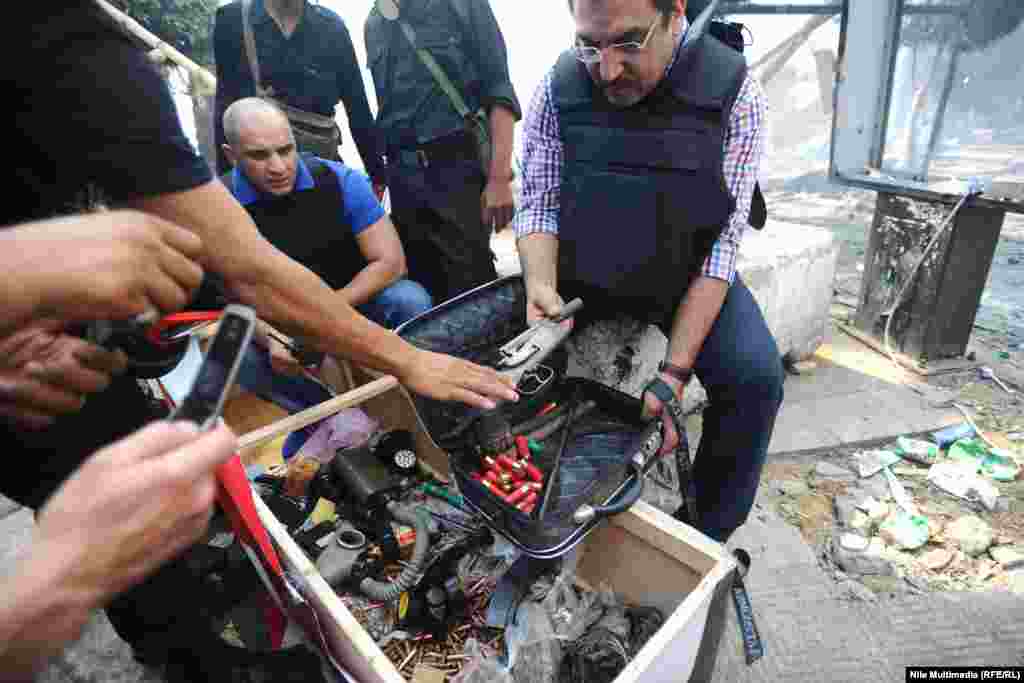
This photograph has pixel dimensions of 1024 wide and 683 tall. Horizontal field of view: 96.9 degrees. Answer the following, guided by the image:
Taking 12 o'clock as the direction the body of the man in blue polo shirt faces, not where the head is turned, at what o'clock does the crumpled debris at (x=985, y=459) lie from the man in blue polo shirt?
The crumpled debris is roughly at 10 o'clock from the man in blue polo shirt.

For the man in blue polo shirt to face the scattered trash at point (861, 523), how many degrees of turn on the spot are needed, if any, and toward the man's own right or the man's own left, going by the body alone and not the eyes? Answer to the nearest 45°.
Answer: approximately 45° to the man's own left

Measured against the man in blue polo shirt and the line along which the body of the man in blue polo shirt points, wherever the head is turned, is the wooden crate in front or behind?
in front

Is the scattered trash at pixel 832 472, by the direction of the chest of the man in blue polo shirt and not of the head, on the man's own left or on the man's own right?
on the man's own left

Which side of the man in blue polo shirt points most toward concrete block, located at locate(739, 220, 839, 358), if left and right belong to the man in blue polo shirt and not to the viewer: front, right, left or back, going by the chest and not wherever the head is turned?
left

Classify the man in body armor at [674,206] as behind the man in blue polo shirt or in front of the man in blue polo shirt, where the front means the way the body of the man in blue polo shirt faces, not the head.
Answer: in front

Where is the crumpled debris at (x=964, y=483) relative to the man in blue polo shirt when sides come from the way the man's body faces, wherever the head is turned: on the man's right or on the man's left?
on the man's left

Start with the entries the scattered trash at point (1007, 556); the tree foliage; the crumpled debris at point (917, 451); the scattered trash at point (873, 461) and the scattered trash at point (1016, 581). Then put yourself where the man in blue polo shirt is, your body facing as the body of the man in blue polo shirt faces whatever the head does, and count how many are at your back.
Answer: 1

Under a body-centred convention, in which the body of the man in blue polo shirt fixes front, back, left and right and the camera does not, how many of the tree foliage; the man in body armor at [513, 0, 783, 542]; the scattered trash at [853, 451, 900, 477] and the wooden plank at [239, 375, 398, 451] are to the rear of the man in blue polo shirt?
1

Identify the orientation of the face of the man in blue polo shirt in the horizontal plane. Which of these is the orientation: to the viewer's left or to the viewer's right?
to the viewer's right

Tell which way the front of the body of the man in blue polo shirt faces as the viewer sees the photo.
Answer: toward the camera

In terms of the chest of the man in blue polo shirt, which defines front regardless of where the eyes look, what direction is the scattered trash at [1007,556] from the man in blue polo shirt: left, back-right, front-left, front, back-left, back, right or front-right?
front-left

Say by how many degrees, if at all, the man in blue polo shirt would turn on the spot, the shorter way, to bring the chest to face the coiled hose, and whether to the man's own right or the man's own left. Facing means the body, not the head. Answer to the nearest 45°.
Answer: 0° — they already face it

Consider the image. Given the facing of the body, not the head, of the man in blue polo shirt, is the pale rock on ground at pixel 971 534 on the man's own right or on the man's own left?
on the man's own left

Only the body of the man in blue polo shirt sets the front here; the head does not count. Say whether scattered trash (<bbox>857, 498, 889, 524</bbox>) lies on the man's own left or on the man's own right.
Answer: on the man's own left

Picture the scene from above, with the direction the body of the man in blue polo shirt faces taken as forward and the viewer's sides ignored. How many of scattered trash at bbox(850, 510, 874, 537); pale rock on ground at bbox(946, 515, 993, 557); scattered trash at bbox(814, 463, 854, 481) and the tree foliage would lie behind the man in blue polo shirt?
1
